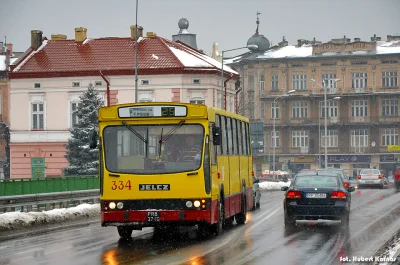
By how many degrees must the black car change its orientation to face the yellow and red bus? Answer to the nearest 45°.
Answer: approximately 135° to its left

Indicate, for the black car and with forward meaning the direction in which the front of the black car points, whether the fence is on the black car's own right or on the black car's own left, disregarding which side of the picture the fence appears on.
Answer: on the black car's own left

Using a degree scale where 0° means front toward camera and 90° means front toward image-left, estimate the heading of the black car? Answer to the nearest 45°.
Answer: approximately 180°

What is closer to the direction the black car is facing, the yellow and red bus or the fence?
the fence
